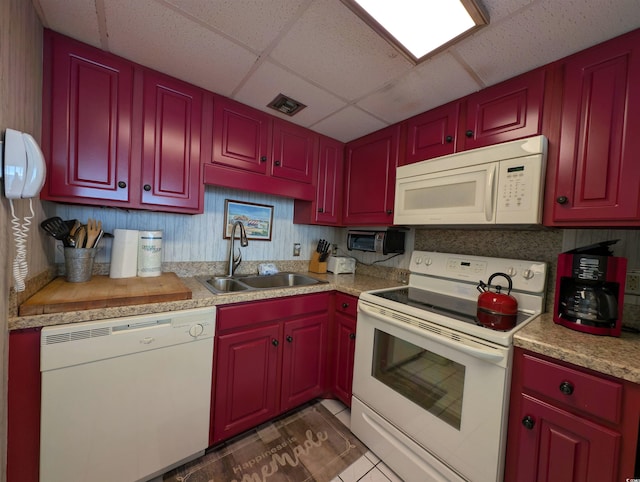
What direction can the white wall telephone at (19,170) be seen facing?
to the viewer's right

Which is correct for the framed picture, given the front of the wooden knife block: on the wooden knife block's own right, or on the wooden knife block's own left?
on the wooden knife block's own right

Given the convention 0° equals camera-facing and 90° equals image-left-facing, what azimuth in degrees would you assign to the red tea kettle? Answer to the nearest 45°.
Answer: approximately 90°
